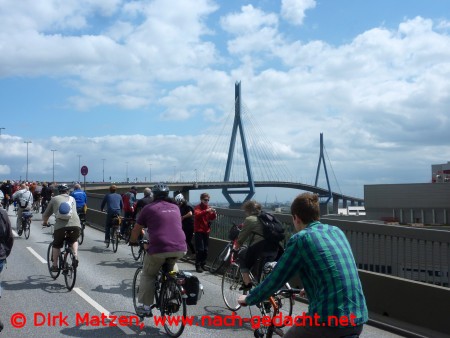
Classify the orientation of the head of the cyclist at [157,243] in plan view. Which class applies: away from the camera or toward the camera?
away from the camera

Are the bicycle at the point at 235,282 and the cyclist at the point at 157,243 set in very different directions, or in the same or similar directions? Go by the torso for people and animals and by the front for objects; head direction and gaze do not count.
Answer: same or similar directions

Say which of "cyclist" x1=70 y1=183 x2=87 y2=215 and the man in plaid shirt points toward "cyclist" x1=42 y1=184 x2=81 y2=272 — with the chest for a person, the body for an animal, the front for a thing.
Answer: the man in plaid shirt

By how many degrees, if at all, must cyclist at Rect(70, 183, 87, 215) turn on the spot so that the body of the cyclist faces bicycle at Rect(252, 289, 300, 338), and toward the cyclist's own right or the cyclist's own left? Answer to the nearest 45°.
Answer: approximately 135° to the cyclist's own left

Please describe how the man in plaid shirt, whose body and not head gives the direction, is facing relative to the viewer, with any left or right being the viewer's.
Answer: facing away from the viewer and to the left of the viewer

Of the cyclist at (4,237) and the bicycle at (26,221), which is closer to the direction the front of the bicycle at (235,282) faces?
the bicycle

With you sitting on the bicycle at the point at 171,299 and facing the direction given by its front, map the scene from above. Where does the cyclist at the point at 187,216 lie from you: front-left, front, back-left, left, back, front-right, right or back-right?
front-right

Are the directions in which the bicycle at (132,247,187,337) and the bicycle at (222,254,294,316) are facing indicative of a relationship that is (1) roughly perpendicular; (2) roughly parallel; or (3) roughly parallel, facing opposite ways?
roughly parallel

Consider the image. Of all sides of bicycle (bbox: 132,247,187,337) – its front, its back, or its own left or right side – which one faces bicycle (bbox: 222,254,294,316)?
right

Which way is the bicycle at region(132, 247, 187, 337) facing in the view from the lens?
facing away from the viewer and to the left of the viewer

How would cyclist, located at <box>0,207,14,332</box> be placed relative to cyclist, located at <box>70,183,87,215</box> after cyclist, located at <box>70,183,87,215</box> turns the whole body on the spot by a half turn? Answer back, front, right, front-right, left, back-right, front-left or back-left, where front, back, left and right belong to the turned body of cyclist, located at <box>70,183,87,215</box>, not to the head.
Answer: front-right

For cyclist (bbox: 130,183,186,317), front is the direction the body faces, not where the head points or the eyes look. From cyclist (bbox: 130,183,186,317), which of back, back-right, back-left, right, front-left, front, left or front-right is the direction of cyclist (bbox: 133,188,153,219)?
front-right

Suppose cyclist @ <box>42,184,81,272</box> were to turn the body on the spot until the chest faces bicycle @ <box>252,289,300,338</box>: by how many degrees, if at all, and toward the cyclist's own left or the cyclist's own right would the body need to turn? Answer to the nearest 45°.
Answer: approximately 180°

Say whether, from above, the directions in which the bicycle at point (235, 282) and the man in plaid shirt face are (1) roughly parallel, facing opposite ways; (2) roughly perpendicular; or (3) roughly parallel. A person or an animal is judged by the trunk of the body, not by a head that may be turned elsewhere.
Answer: roughly parallel

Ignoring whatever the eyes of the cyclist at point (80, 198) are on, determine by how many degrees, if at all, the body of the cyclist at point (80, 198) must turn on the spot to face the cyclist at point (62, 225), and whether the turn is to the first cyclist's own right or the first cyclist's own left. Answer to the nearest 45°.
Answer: approximately 135° to the first cyclist's own left

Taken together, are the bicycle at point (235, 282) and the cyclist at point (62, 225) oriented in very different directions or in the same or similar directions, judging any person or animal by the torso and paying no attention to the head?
same or similar directions
